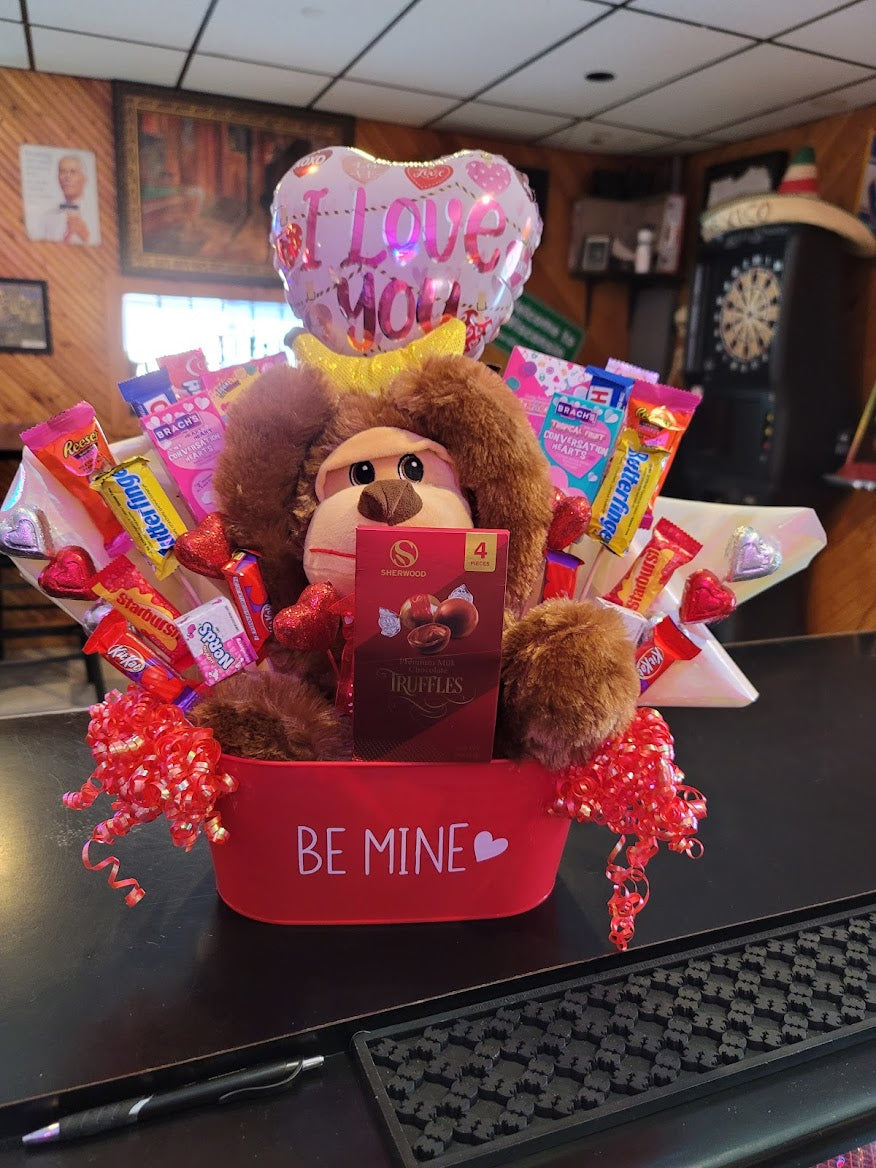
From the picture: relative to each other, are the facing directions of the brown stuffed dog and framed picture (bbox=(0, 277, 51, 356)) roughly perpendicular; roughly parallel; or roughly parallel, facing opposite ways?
roughly parallel

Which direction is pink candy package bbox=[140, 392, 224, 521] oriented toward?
toward the camera

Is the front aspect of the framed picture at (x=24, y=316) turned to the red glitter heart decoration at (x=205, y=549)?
yes

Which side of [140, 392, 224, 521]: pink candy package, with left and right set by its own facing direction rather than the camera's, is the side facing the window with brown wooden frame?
back

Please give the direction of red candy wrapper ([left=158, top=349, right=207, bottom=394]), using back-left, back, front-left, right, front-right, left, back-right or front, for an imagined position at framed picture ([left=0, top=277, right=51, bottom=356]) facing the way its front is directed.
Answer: front

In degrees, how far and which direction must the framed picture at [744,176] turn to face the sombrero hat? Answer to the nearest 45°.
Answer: approximately 45° to its left

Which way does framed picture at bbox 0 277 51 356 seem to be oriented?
toward the camera

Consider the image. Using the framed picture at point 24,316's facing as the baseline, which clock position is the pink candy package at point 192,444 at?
The pink candy package is roughly at 12 o'clock from the framed picture.

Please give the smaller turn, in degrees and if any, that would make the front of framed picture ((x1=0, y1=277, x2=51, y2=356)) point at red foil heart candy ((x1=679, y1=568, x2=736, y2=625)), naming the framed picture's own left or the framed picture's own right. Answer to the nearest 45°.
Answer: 0° — it already faces it

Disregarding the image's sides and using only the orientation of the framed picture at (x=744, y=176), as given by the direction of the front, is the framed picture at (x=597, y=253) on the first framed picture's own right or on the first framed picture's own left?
on the first framed picture's own right

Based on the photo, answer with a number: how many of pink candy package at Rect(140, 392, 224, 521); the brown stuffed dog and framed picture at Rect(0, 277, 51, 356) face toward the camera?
3

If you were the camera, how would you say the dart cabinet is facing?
facing the viewer and to the left of the viewer
